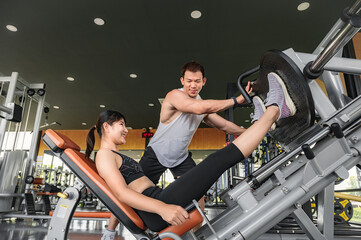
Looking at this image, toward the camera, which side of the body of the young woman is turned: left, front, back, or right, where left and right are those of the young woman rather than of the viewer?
right
